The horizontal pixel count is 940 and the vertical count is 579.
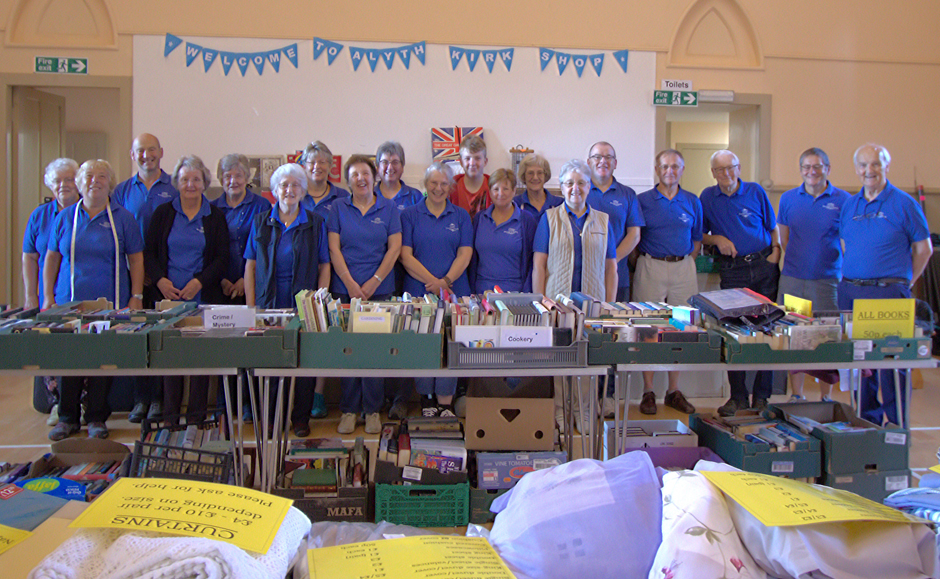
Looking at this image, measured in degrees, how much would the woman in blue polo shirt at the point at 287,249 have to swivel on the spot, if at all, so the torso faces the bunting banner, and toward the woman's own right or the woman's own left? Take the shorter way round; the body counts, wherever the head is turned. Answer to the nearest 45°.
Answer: approximately 180°

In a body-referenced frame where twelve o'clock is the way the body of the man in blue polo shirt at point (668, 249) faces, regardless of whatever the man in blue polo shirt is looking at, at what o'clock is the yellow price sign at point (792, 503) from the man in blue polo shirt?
The yellow price sign is roughly at 12 o'clock from the man in blue polo shirt.

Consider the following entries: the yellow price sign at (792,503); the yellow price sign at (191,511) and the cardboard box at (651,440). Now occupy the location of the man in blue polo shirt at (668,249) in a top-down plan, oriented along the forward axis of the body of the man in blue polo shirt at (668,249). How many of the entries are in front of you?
3

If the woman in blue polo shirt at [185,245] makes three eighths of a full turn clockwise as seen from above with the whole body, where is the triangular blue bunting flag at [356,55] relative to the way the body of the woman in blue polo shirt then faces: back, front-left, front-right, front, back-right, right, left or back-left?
right

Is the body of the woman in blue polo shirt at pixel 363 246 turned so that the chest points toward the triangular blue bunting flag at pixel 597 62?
no

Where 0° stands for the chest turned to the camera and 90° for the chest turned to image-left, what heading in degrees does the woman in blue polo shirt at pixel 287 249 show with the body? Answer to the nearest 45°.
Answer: approximately 0°

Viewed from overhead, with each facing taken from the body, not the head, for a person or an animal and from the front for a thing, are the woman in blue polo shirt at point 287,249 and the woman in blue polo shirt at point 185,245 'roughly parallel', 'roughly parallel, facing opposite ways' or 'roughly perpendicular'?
roughly parallel

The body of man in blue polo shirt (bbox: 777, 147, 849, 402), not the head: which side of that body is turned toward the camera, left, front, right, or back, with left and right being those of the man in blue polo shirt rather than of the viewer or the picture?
front

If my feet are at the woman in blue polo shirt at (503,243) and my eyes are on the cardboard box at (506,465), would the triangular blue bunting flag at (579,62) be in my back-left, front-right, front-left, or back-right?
back-left

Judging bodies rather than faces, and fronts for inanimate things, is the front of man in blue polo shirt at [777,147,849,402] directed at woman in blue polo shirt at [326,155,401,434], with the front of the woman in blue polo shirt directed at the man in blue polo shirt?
no

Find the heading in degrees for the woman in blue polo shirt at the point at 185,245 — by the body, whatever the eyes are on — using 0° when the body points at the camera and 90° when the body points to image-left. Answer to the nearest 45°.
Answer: approximately 0°

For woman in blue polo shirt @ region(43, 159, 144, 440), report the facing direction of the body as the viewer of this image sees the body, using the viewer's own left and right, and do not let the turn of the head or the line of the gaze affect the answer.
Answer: facing the viewer

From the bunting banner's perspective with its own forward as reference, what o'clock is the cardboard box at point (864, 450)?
The cardboard box is roughly at 11 o'clock from the bunting banner.

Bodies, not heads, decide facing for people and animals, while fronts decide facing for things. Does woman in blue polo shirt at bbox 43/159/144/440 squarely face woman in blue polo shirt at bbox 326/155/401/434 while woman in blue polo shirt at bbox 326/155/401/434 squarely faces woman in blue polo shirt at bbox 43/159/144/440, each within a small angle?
no

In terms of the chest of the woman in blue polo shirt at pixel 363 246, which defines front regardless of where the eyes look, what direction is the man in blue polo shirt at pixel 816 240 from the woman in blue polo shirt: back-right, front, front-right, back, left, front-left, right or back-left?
left

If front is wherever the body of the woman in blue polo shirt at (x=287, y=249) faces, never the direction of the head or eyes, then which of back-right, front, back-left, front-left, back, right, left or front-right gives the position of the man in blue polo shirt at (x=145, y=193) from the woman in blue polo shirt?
back-right

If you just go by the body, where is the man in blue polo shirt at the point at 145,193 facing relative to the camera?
toward the camera

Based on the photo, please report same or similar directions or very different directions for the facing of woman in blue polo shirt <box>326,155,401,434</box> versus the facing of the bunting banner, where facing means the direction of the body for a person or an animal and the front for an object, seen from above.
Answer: same or similar directions

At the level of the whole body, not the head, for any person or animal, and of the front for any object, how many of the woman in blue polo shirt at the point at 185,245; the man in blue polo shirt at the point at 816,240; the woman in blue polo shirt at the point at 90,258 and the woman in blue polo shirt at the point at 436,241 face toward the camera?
4
